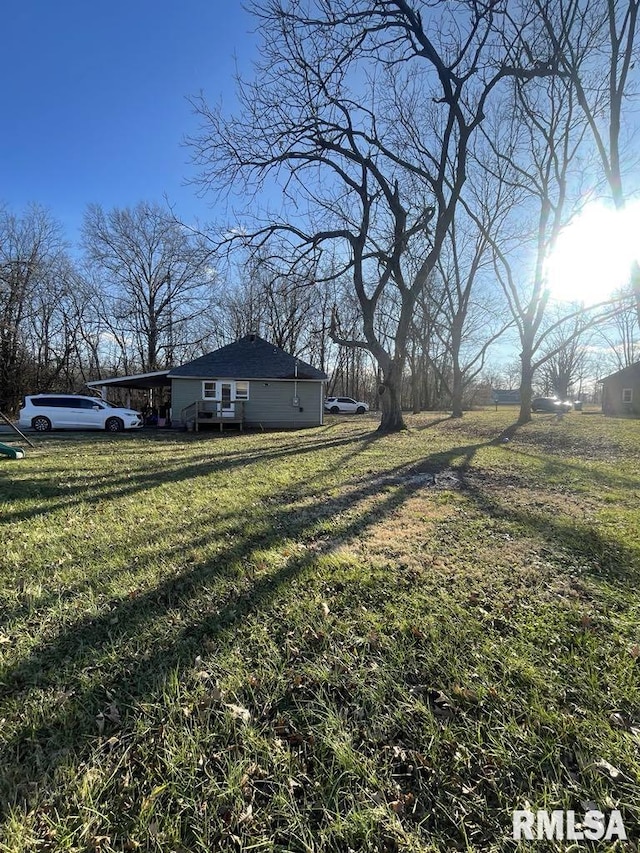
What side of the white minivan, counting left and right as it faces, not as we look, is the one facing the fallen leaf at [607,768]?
right

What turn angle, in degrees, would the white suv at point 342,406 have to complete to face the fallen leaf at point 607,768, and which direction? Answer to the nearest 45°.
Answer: approximately 90° to its right

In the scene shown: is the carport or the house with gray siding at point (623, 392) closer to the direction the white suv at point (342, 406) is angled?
the house with gray siding

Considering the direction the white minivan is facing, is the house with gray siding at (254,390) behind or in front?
in front

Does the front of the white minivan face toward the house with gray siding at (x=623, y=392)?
yes

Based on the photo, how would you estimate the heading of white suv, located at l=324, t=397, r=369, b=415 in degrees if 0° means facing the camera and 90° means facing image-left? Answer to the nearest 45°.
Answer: approximately 270°

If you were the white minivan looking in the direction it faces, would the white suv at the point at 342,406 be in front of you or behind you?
in front

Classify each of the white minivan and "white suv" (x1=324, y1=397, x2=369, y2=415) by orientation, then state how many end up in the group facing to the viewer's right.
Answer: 2

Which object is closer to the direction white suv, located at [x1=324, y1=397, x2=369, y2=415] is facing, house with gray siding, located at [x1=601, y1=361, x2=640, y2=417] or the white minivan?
the house with gray siding

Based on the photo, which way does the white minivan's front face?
to the viewer's right

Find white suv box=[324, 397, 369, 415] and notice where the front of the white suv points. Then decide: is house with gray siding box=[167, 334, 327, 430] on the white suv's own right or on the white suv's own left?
on the white suv's own right

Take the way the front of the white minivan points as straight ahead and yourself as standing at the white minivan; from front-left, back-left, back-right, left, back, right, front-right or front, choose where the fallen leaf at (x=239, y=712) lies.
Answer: right
